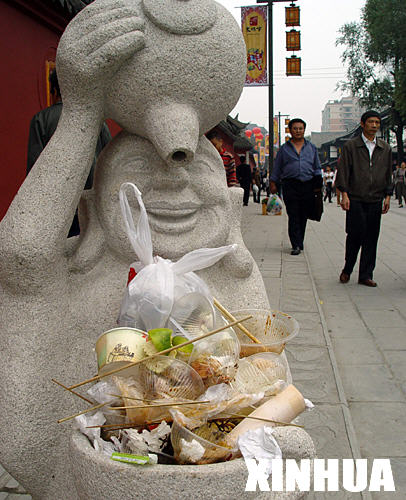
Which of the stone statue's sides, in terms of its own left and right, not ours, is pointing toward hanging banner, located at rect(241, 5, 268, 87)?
back

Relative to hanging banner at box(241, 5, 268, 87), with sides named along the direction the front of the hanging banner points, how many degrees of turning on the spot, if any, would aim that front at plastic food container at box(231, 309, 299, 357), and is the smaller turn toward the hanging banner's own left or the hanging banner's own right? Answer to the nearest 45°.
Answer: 0° — it already faces it

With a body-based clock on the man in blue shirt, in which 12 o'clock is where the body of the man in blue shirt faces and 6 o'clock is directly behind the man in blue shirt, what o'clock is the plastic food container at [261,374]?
The plastic food container is roughly at 12 o'clock from the man in blue shirt.

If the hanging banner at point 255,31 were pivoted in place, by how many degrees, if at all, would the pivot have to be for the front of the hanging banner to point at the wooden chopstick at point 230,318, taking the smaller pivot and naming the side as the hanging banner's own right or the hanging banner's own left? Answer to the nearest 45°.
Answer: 0° — it already faces it

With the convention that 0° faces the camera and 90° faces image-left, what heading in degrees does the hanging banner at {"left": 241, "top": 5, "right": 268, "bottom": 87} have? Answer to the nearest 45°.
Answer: approximately 0°

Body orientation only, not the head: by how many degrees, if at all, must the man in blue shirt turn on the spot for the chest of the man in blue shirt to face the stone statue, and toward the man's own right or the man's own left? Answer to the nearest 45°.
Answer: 0° — they already face it

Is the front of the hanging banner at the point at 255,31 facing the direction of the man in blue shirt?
yes

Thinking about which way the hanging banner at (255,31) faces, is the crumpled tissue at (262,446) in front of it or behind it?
in front

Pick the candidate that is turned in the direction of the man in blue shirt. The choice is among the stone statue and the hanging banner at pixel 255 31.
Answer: the hanging banner

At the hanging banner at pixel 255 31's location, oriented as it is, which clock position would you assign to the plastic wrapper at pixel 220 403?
The plastic wrapper is roughly at 12 o'clock from the hanging banner.

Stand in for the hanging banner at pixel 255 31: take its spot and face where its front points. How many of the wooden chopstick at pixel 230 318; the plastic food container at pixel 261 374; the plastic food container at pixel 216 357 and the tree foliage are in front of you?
3

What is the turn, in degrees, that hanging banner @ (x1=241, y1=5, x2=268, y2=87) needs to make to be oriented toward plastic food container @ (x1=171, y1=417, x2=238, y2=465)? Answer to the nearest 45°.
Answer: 0° — it already faces it

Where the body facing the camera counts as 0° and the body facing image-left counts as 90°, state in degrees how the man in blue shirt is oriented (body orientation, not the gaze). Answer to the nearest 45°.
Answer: approximately 0°

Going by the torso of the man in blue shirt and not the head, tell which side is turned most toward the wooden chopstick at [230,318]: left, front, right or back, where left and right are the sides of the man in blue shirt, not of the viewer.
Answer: front
